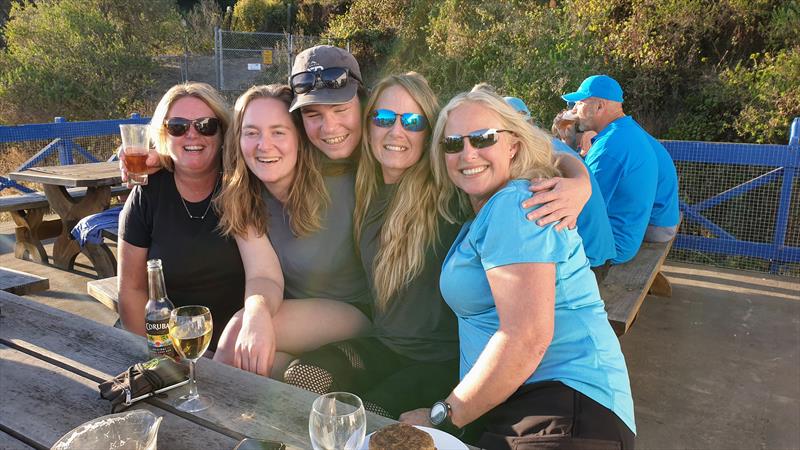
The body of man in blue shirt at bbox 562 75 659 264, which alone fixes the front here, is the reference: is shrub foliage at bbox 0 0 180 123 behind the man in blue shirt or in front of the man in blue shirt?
in front

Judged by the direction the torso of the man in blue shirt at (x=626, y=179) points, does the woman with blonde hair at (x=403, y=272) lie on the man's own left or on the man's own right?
on the man's own left

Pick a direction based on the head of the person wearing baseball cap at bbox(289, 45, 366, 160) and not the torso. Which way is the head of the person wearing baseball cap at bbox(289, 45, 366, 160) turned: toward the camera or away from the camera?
toward the camera

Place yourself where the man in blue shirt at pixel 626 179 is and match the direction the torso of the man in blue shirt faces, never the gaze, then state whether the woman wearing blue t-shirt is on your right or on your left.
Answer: on your left

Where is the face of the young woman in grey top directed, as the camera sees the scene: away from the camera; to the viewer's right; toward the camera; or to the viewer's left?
toward the camera

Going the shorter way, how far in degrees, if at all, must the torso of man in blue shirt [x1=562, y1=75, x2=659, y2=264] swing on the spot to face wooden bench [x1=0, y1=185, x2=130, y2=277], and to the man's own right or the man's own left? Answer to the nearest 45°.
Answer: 0° — they already face it

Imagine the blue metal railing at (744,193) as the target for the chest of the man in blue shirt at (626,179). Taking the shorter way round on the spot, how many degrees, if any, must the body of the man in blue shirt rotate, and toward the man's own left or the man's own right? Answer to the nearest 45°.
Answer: approximately 135° to the man's own right

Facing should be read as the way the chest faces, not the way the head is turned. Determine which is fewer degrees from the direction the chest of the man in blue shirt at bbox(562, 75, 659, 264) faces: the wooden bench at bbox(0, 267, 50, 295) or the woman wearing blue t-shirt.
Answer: the wooden bench

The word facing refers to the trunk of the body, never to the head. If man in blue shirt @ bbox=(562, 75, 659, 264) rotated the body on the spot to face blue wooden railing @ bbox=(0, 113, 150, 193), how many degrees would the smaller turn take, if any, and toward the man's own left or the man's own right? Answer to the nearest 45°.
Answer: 0° — they already face it

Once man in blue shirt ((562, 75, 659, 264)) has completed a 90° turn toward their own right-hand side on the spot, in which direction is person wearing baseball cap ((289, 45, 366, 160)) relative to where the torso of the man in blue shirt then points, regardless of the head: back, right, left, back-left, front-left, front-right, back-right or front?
back-left

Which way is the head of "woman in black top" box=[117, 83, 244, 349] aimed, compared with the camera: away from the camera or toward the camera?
toward the camera

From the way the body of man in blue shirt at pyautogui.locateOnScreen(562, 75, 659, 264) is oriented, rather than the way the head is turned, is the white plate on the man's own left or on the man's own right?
on the man's own left

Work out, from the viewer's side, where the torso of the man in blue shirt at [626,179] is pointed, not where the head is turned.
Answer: to the viewer's left

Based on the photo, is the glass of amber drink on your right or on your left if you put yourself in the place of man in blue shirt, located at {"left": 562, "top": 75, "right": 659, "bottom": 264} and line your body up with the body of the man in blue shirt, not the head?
on your left
